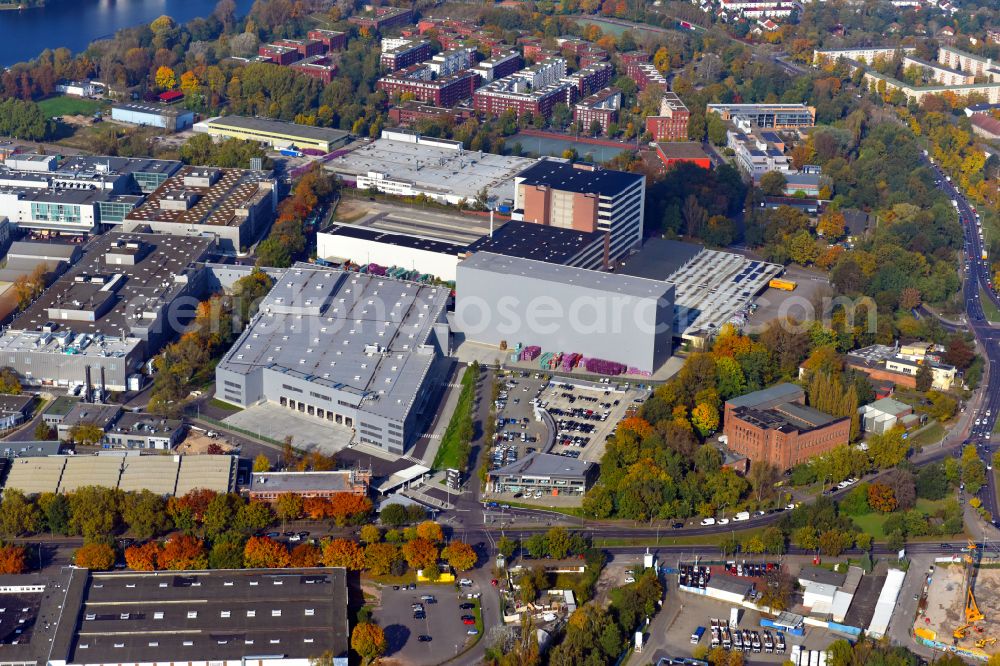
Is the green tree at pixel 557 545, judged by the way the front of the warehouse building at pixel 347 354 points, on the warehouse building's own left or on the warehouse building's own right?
on the warehouse building's own left

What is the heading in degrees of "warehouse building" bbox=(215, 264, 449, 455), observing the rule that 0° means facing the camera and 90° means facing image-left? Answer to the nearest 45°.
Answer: approximately 45°

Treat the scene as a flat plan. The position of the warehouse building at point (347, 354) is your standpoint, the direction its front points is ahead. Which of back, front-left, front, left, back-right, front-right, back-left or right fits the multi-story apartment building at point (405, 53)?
back-right

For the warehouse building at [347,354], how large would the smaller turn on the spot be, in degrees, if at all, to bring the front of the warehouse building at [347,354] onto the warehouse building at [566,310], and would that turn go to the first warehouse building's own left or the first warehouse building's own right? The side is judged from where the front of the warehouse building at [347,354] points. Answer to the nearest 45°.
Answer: approximately 135° to the first warehouse building's own left

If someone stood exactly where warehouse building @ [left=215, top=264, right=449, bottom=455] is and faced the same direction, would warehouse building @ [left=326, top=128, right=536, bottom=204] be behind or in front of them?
behind

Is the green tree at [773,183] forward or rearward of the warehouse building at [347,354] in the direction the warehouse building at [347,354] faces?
rearward

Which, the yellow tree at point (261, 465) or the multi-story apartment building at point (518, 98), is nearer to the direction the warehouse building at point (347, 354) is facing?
the yellow tree

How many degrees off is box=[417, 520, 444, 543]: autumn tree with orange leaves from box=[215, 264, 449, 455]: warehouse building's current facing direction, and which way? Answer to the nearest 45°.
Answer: approximately 45° to its left

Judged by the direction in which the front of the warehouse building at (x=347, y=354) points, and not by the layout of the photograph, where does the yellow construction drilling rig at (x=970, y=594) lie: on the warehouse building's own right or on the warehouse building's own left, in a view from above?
on the warehouse building's own left

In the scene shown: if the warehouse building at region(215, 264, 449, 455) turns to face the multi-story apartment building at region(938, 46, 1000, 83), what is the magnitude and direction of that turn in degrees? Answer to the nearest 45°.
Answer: approximately 180°

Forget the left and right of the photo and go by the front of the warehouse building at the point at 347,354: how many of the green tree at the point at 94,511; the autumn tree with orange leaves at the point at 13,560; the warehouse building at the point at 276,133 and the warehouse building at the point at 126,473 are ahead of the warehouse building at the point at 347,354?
3

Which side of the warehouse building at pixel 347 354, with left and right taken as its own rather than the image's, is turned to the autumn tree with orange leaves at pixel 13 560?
front

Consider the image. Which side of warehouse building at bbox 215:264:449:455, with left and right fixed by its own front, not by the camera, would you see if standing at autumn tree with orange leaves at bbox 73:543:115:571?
front

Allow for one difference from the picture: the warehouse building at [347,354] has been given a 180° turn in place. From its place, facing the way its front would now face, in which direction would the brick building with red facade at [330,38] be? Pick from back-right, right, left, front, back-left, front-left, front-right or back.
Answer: front-left
